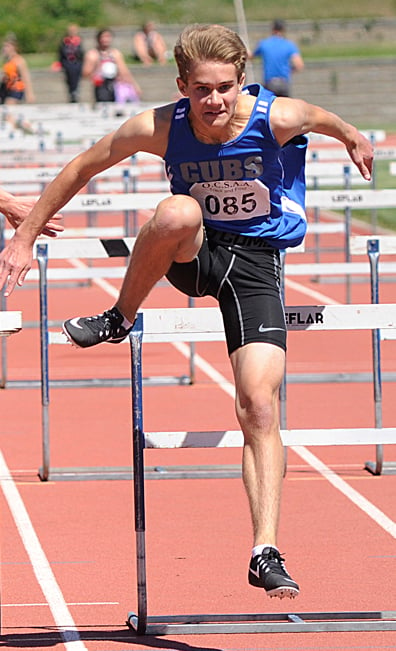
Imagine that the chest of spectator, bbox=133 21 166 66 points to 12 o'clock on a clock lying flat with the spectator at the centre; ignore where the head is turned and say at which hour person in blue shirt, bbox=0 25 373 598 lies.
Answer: The person in blue shirt is roughly at 12 o'clock from the spectator.

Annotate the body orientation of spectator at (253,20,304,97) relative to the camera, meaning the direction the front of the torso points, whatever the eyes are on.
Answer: away from the camera

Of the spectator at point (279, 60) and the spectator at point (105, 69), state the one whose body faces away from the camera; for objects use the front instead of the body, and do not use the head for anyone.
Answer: the spectator at point (279, 60)

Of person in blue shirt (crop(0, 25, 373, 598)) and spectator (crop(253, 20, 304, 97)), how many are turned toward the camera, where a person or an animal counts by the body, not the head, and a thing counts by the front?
1

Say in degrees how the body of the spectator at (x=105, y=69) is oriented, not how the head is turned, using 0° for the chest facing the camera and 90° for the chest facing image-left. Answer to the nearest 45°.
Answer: approximately 0°

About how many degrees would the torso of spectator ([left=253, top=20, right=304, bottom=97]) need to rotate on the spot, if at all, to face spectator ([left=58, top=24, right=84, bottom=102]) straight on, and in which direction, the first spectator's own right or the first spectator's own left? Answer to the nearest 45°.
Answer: approximately 45° to the first spectator's own left

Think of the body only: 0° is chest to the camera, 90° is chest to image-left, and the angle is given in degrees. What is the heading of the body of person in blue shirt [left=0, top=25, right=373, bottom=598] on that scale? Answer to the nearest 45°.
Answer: approximately 0°

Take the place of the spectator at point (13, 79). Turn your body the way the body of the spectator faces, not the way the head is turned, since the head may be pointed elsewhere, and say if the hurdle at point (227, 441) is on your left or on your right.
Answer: on your left
